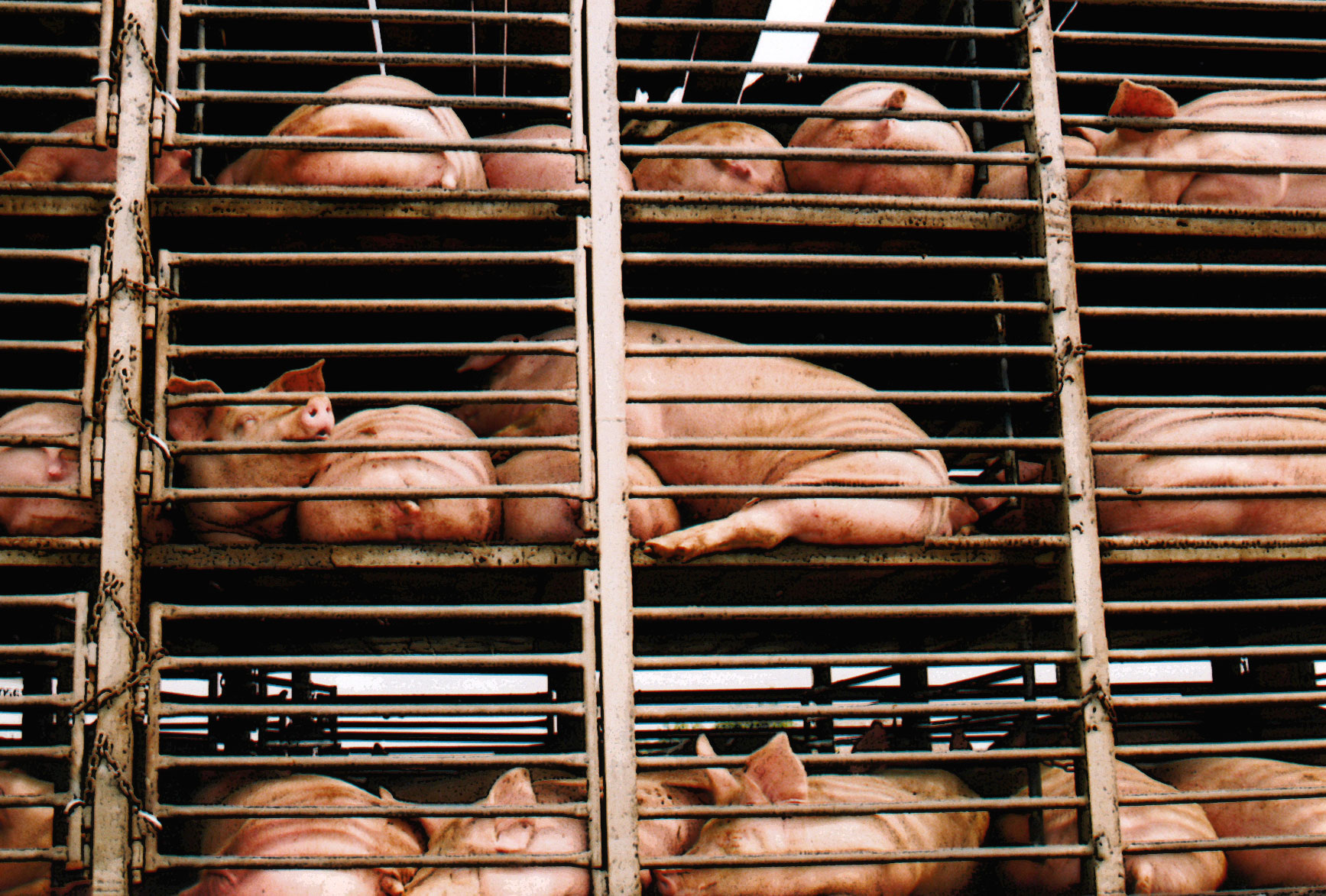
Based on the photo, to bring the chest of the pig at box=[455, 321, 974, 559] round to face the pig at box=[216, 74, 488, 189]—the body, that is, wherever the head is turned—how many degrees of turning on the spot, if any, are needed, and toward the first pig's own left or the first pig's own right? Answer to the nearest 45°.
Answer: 0° — it already faces it

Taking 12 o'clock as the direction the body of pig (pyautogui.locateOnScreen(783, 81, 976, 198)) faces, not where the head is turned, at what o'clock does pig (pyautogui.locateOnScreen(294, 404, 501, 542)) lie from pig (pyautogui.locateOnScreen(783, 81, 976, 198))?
pig (pyautogui.locateOnScreen(294, 404, 501, 542)) is roughly at 8 o'clock from pig (pyautogui.locateOnScreen(783, 81, 976, 198)).

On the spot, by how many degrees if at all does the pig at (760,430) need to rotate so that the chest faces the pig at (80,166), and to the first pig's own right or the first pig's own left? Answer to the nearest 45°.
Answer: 0° — it already faces it

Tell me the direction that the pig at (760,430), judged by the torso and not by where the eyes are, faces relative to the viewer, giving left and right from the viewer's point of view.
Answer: facing to the left of the viewer

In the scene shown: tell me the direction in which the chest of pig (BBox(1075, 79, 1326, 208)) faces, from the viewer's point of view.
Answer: to the viewer's left

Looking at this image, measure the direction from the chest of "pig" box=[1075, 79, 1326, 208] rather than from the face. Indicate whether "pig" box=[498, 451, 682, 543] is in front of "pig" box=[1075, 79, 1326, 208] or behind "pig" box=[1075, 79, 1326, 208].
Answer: in front

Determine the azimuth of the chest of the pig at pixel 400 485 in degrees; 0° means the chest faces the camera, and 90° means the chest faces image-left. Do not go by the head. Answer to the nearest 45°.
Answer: approximately 180°

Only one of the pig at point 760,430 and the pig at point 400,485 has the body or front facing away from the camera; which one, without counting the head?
the pig at point 400,485

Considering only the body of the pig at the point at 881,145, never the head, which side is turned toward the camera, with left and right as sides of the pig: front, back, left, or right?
back

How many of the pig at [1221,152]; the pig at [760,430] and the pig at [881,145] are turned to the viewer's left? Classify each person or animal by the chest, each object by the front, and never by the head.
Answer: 2
